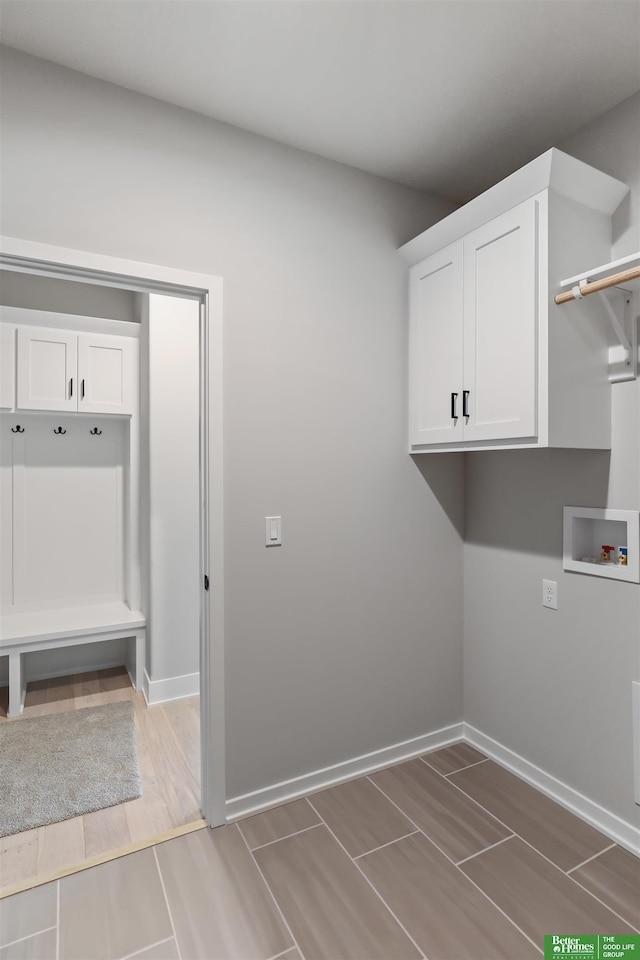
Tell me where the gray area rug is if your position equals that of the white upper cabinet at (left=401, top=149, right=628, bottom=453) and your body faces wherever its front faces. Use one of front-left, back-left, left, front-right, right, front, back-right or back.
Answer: front-right

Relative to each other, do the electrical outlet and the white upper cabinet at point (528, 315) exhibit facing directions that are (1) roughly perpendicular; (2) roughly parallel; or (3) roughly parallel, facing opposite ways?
roughly parallel

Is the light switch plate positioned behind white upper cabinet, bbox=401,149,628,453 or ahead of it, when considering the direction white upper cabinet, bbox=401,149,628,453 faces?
ahead

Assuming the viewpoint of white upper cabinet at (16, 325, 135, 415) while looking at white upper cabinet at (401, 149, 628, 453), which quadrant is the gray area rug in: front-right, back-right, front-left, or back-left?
front-right

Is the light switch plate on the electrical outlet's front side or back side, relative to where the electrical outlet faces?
on the front side

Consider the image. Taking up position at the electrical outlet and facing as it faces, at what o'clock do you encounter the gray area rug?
The gray area rug is roughly at 1 o'clock from the electrical outlet.

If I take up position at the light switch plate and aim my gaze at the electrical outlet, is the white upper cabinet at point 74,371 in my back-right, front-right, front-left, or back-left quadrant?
back-left

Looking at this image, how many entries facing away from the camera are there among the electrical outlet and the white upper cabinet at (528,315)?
0

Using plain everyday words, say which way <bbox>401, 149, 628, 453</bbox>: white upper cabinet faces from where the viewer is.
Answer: facing the viewer and to the left of the viewer

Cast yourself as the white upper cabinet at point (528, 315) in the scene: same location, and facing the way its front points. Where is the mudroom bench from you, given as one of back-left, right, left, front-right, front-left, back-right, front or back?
front-right

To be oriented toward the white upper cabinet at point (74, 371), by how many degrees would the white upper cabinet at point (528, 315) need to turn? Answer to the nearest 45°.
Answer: approximately 45° to its right
